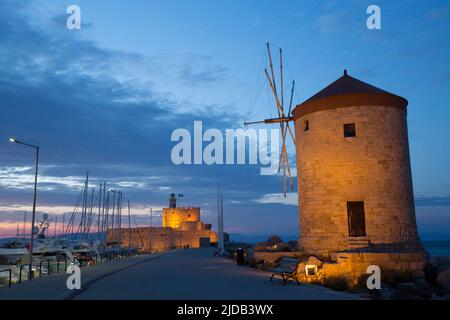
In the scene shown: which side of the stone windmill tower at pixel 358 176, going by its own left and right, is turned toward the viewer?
front
